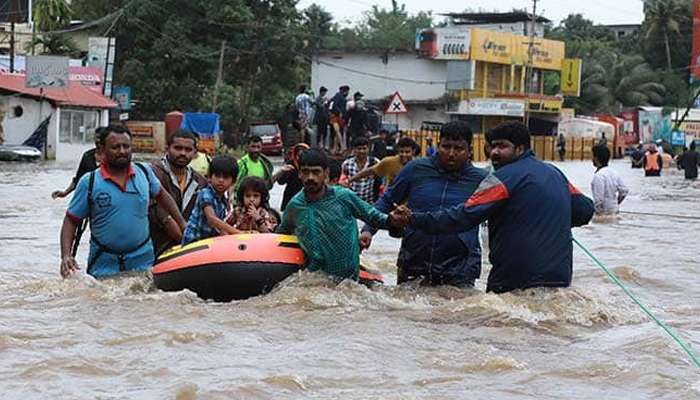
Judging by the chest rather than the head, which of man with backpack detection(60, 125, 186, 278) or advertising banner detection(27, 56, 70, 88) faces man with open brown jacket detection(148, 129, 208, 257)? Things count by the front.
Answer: the advertising banner

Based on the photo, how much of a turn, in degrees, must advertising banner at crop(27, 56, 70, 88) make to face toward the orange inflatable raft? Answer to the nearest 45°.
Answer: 0° — it already faces it

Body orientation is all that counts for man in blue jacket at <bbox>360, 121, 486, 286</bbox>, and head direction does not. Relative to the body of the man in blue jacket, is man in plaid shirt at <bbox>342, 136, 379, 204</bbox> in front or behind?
behind

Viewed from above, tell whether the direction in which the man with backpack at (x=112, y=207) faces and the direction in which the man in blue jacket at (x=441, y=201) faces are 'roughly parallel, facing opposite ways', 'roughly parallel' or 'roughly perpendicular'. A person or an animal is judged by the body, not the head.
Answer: roughly parallel

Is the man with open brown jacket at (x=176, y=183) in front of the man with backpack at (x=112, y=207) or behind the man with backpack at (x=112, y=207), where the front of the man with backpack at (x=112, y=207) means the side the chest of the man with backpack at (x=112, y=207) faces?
behind

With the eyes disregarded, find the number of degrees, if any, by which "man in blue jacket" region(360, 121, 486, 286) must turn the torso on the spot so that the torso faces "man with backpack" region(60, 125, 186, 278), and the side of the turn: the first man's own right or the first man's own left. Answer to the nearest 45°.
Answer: approximately 90° to the first man's own right

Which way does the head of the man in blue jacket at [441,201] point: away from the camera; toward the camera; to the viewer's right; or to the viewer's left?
toward the camera

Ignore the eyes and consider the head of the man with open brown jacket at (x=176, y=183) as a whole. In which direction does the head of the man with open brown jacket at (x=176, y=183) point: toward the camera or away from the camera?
toward the camera

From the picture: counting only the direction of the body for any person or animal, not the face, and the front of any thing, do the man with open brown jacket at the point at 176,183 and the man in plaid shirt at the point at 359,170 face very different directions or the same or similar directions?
same or similar directions

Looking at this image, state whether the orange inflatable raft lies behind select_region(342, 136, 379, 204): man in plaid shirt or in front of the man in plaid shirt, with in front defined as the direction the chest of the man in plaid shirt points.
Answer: in front

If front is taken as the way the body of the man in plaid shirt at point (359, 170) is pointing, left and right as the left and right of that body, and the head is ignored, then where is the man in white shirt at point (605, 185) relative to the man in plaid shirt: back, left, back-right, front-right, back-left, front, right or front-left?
back-left

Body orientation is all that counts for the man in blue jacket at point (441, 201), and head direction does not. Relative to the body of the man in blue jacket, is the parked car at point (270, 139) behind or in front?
behind

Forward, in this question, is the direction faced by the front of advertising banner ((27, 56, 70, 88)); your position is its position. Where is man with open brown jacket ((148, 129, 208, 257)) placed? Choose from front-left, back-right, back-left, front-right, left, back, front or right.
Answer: front

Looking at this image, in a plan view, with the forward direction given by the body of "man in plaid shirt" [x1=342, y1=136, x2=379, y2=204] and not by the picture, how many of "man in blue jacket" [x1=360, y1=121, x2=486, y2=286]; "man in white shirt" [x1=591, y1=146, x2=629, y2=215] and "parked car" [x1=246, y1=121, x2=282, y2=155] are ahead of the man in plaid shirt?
1

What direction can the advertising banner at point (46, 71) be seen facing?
toward the camera

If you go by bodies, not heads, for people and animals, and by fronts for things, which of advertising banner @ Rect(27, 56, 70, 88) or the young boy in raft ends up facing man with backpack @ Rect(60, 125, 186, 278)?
the advertising banner

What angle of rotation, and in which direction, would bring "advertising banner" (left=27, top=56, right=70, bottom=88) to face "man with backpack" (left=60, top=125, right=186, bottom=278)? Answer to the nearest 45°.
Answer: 0° — it already faces them
